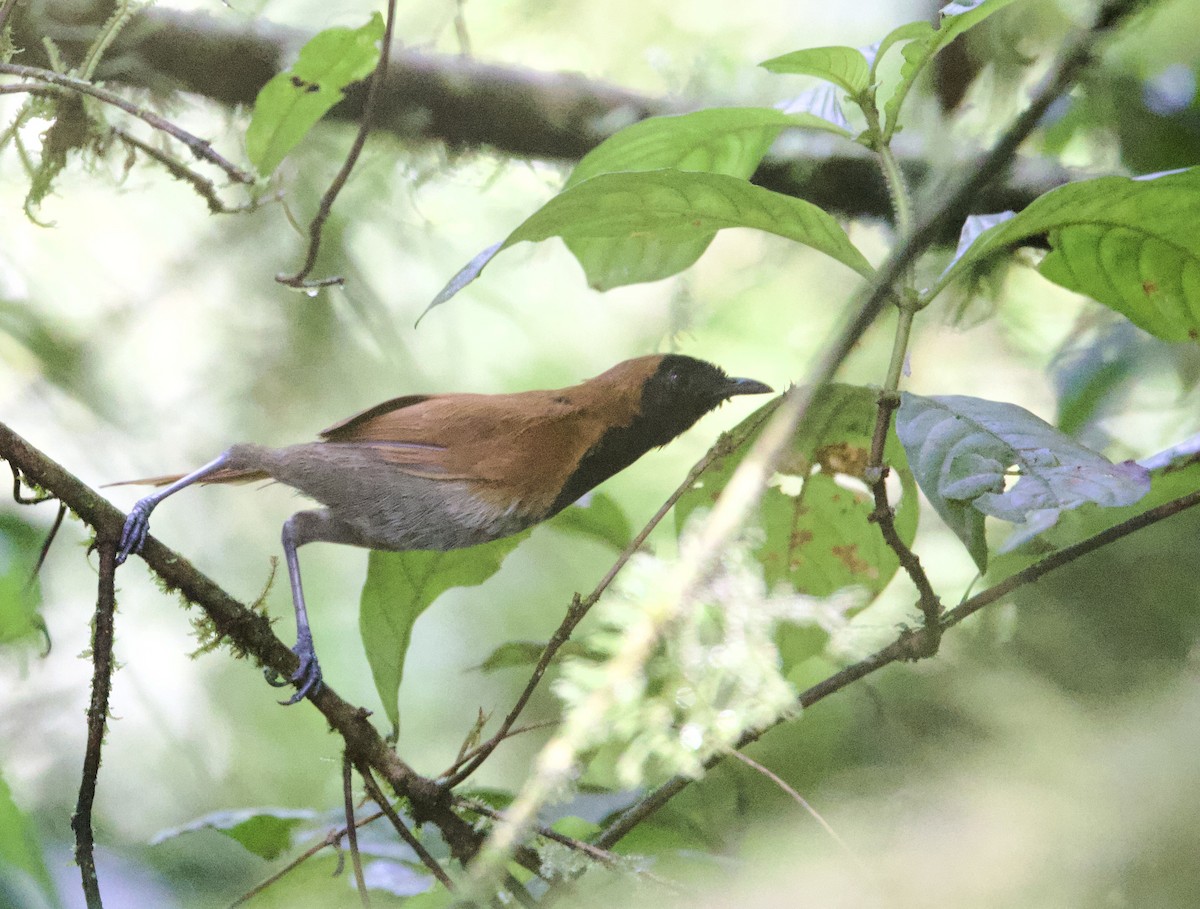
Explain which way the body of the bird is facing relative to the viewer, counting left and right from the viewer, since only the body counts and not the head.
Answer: facing to the right of the viewer
